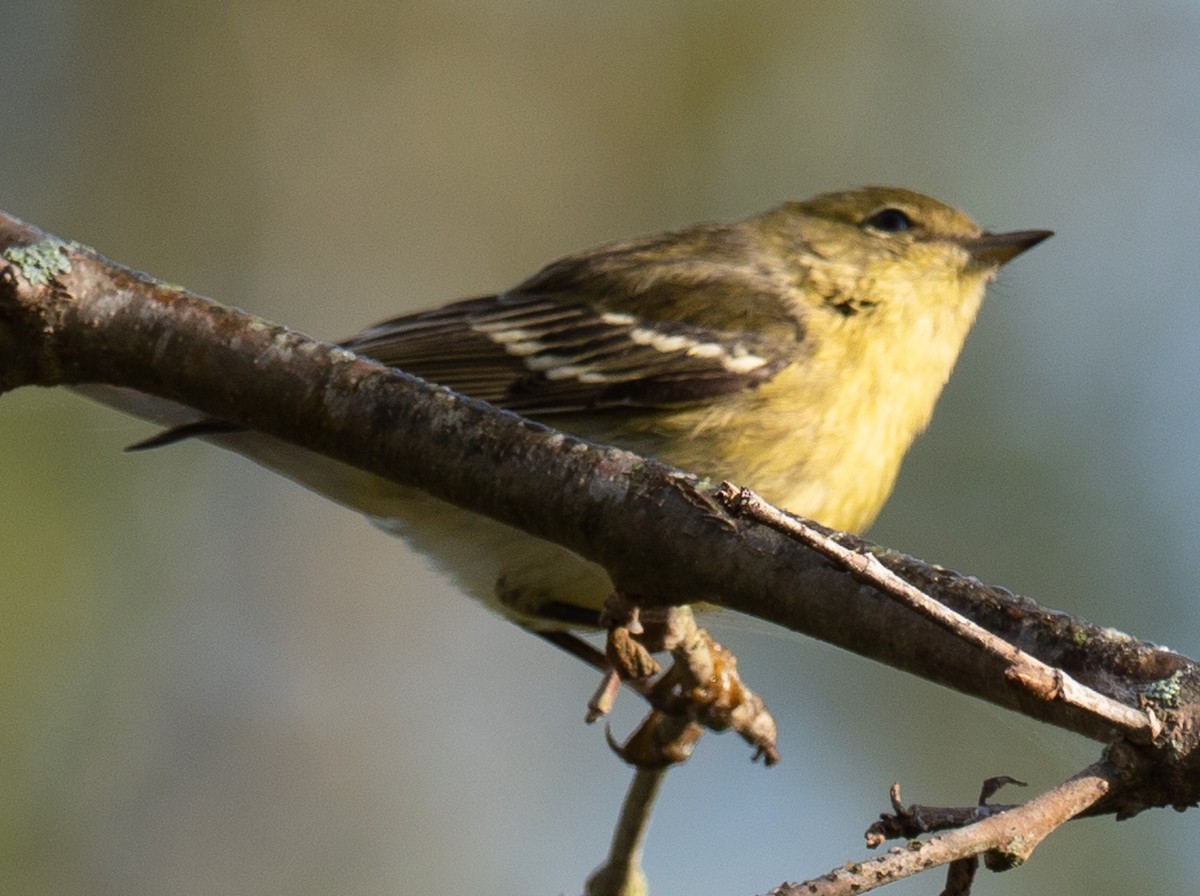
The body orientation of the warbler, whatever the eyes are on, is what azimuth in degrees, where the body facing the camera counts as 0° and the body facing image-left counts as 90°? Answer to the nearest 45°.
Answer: approximately 270°

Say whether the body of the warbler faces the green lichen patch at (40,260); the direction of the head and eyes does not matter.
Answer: no

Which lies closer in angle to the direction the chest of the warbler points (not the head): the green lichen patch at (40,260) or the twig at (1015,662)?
the twig
